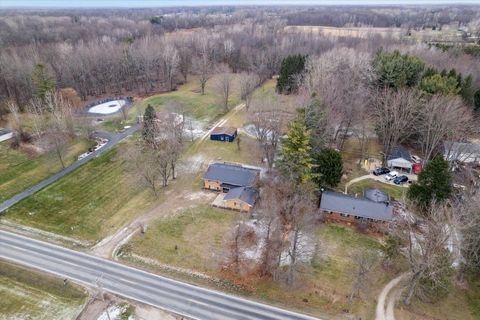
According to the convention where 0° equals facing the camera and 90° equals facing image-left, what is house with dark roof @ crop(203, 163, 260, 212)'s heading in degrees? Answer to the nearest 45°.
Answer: approximately 0°

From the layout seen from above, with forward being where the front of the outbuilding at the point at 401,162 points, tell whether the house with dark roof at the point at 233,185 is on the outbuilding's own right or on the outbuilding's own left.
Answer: on the outbuilding's own right

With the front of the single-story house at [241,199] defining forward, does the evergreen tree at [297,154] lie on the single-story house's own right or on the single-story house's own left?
on the single-story house's own left

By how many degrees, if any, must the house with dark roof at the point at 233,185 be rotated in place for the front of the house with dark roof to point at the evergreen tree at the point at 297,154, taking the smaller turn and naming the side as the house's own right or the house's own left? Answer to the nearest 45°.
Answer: approximately 90° to the house's own left

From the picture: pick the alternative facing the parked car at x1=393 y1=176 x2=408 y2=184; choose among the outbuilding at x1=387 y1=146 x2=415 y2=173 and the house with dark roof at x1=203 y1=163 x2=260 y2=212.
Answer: the outbuilding

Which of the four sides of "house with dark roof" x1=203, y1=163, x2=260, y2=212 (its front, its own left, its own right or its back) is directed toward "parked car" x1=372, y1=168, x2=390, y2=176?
left

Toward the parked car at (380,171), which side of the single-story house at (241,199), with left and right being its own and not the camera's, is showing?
left

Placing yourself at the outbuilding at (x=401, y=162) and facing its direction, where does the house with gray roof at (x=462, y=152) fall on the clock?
The house with gray roof is roughly at 8 o'clock from the outbuilding.

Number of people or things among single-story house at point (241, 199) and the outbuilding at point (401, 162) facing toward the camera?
2

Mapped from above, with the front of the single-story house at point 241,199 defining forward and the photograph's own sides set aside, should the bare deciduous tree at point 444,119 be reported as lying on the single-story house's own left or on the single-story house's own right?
on the single-story house's own left

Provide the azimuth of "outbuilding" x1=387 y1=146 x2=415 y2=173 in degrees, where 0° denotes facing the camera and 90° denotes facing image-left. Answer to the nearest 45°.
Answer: approximately 0°

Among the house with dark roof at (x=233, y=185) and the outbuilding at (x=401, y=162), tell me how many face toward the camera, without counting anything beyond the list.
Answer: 2

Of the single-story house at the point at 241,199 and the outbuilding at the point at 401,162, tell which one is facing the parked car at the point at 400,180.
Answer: the outbuilding
